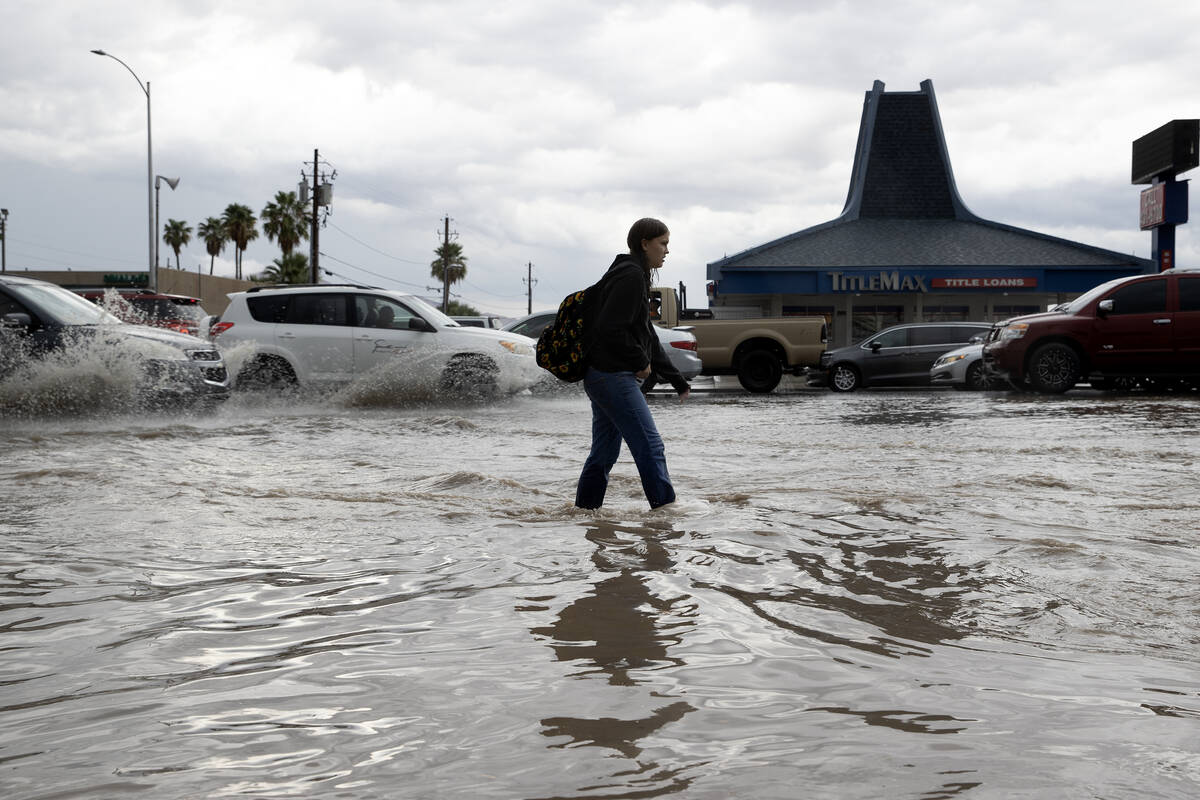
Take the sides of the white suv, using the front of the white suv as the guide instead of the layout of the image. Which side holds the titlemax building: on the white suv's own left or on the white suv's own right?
on the white suv's own left

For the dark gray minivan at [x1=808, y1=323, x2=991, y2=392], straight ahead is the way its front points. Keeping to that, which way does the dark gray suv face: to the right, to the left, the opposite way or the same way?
the opposite way

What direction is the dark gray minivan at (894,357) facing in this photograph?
to the viewer's left

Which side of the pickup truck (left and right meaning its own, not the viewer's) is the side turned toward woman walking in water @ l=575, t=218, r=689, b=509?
left

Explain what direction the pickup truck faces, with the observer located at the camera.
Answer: facing to the left of the viewer

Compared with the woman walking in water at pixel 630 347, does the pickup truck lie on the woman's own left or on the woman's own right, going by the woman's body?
on the woman's own left

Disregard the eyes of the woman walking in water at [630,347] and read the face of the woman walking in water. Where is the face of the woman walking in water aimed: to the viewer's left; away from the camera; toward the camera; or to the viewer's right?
to the viewer's right

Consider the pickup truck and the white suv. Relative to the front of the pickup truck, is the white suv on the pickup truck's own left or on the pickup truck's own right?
on the pickup truck's own left

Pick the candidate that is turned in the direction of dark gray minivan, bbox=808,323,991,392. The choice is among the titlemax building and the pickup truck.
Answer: the titlemax building

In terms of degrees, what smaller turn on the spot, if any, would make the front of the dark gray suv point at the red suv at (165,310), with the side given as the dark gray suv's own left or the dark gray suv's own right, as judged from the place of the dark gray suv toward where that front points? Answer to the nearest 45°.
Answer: approximately 135° to the dark gray suv's own left

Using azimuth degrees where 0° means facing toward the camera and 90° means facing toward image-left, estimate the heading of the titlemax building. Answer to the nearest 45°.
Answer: approximately 0°

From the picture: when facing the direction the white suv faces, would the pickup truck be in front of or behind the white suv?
in front

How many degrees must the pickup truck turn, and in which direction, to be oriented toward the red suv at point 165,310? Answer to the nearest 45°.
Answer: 0° — it already faces it

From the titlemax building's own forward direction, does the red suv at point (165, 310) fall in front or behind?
in front

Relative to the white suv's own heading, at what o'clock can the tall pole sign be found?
The tall pole sign is roughly at 11 o'clock from the white suv.

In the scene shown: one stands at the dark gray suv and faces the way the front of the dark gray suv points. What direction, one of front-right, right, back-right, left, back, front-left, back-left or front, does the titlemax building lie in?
left

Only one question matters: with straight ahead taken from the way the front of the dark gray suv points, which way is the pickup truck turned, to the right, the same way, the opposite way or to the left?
the opposite way

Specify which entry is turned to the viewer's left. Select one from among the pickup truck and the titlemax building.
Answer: the pickup truck
